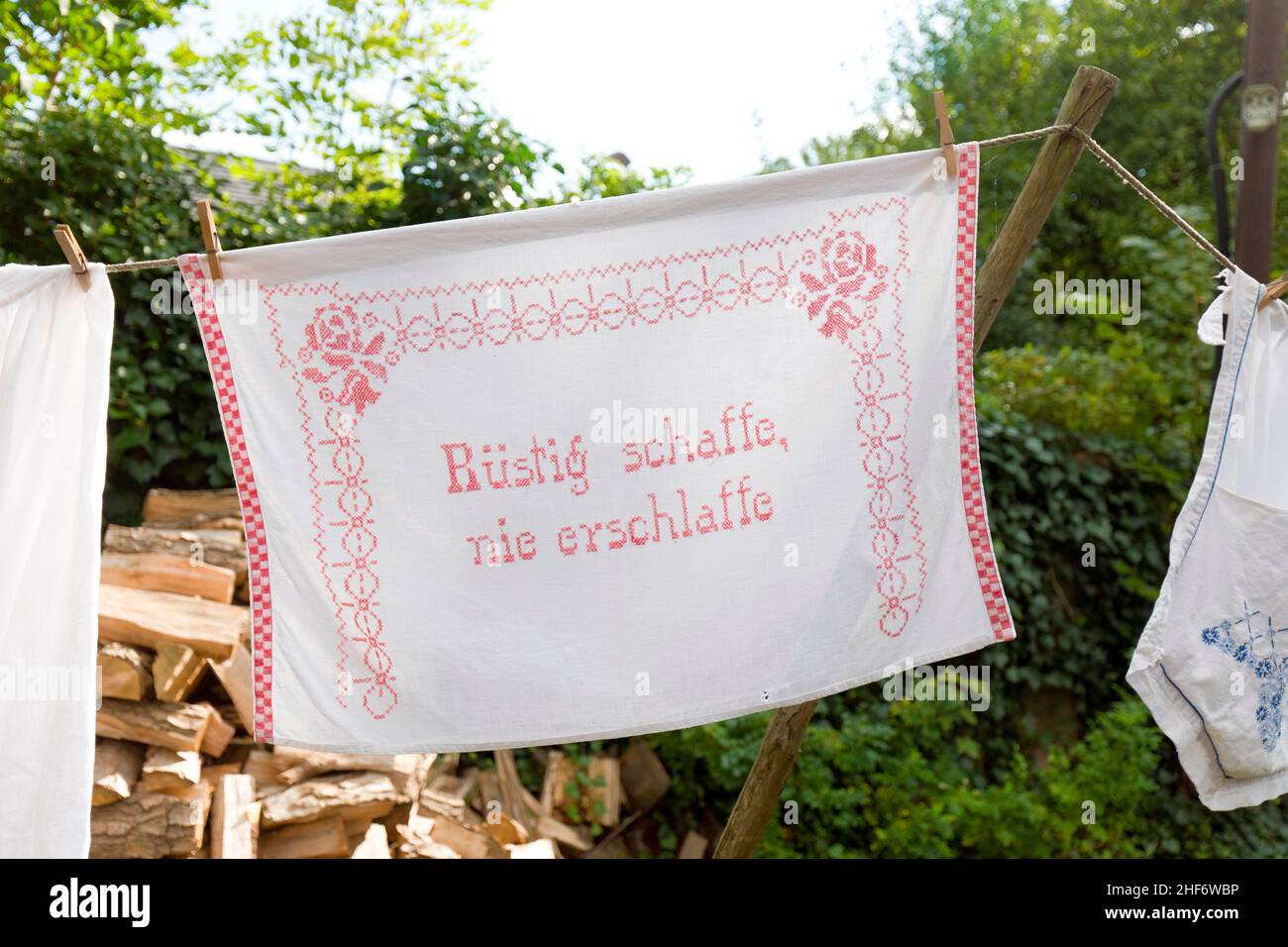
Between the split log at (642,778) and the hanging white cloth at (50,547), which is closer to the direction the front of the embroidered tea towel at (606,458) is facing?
the hanging white cloth

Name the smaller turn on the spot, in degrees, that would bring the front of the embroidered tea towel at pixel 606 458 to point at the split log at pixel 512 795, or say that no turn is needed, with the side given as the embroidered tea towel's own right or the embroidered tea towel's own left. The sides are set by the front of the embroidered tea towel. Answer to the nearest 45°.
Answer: approximately 180°

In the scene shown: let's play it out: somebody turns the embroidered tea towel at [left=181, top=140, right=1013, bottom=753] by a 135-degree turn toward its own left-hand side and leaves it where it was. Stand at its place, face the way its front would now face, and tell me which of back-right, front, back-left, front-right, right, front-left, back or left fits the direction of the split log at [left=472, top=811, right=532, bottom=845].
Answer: front-left

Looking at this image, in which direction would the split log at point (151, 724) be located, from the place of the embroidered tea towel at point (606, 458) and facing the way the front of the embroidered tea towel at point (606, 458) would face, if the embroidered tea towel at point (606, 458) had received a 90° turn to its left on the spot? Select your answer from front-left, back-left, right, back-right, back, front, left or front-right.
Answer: back-left

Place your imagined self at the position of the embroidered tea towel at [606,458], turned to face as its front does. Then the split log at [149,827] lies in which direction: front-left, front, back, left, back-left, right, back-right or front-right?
back-right

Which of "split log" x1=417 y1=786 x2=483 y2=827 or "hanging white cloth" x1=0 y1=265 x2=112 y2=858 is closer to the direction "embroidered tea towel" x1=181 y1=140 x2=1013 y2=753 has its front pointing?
the hanging white cloth

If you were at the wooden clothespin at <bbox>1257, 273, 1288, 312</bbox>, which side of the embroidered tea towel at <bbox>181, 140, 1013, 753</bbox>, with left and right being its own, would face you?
left

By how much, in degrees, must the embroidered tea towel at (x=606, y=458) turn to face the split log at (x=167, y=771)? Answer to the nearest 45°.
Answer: approximately 135° to its right

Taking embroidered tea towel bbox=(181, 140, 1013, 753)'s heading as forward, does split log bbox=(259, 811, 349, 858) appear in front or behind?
behind

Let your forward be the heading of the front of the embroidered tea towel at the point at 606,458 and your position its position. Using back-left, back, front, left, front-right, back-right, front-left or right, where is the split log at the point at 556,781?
back

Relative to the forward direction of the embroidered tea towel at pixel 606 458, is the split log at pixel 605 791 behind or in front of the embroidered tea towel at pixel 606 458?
behind

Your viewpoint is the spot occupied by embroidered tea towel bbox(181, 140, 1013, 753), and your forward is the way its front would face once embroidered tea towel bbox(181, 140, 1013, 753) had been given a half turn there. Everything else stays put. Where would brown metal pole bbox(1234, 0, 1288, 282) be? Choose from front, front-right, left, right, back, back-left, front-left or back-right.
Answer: front-right

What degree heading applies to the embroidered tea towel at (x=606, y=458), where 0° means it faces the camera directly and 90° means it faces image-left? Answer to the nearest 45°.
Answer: approximately 0°

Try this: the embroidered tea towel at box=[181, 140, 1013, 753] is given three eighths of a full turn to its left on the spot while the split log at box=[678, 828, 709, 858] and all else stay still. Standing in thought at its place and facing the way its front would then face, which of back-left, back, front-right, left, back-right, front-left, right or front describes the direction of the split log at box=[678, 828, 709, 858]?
front-left

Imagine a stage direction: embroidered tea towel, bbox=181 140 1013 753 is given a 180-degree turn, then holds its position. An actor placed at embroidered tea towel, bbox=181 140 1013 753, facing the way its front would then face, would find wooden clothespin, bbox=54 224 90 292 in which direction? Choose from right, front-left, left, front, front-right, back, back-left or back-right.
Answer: left
